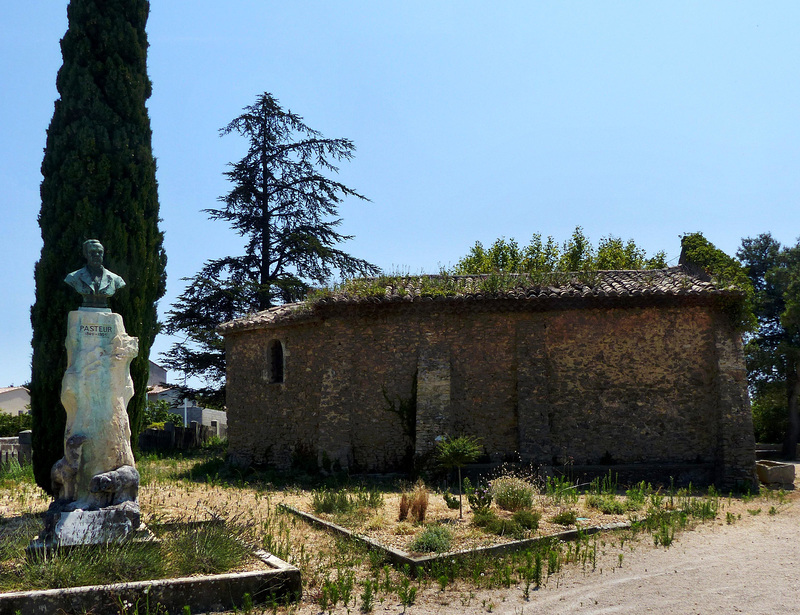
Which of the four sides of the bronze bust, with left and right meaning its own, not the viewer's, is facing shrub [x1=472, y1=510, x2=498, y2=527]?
left

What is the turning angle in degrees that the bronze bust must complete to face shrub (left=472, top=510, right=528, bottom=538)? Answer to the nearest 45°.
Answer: approximately 90° to its left

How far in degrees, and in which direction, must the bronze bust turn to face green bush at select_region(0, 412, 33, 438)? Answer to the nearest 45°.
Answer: approximately 180°

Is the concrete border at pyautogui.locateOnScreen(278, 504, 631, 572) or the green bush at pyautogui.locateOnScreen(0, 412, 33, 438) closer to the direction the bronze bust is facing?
the concrete border

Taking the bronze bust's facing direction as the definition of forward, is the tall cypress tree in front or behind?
behind

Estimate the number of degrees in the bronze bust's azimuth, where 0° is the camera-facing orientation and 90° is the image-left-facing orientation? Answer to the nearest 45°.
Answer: approximately 0°

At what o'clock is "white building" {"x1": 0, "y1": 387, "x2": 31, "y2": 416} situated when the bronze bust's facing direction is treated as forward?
The white building is roughly at 6 o'clock from the bronze bust.

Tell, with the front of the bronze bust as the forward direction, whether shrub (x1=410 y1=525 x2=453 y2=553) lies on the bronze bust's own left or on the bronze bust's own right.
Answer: on the bronze bust's own left

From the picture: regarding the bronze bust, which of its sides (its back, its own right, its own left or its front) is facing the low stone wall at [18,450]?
back

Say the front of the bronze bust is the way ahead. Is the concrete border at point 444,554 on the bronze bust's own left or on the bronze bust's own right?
on the bronze bust's own left
